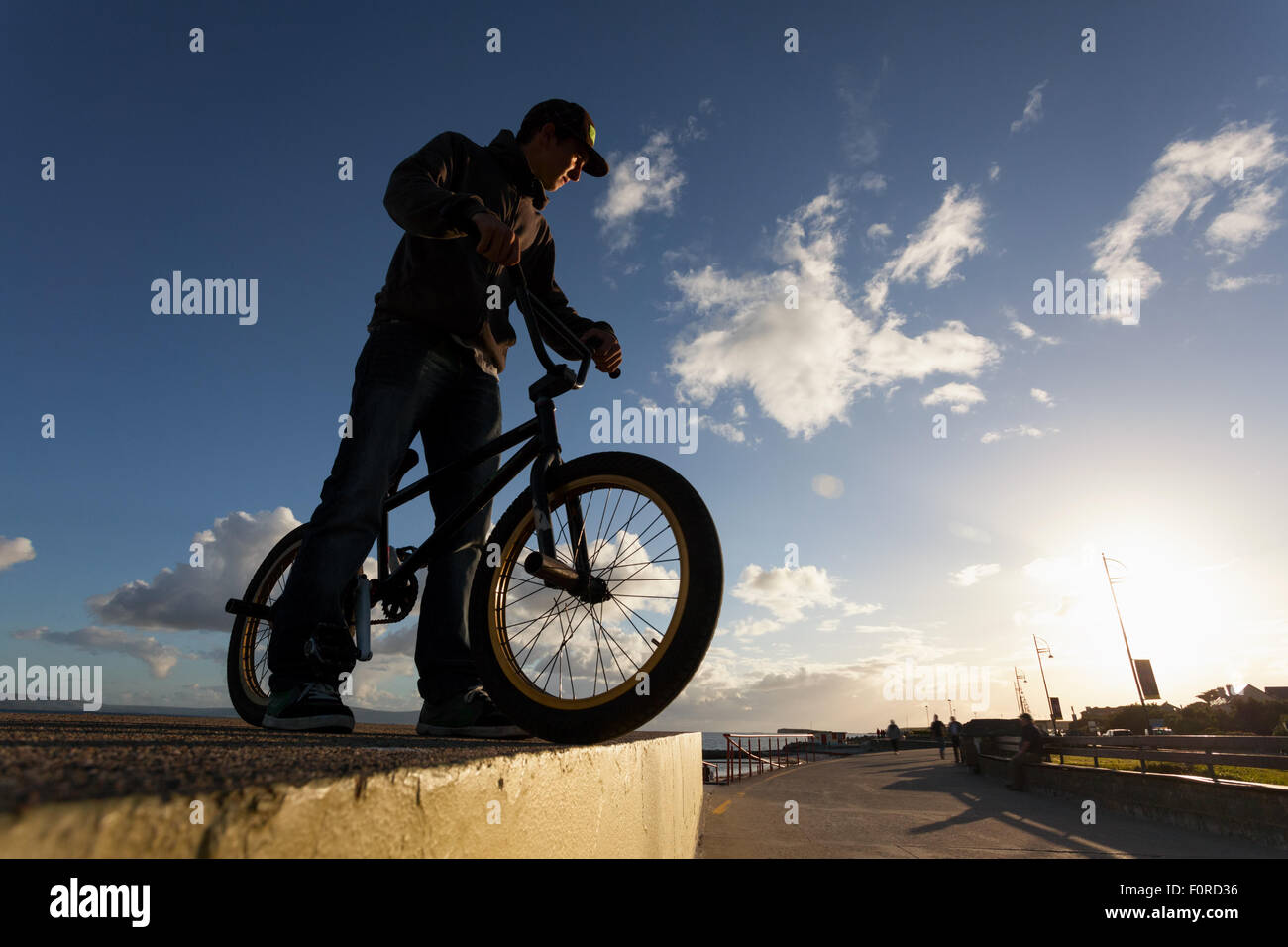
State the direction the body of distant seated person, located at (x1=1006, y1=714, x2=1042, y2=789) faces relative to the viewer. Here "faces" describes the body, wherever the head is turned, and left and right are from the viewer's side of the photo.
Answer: facing to the left of the viewer

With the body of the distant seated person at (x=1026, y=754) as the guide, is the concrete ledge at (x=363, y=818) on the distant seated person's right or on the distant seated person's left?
on the distant seated person's left

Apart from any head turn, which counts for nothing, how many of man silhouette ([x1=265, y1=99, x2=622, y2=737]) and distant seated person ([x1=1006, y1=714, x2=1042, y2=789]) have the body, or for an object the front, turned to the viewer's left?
1

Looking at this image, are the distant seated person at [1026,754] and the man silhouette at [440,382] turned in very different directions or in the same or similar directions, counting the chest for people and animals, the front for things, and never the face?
very different directions

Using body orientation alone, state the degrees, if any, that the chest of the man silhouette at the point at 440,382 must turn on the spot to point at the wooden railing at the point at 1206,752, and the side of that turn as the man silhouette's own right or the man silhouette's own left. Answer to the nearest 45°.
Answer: approximately 90° to the man silhouette's own left

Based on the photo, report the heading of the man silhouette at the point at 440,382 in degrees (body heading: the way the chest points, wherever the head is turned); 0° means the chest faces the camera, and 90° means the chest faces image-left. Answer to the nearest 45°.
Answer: approximately 315°
